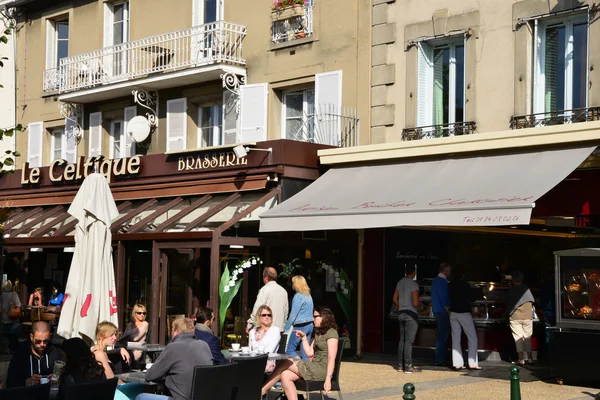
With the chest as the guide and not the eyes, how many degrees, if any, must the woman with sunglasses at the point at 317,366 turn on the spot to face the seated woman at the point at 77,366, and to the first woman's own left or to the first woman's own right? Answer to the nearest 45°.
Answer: approximately 45° to the first woman's own left

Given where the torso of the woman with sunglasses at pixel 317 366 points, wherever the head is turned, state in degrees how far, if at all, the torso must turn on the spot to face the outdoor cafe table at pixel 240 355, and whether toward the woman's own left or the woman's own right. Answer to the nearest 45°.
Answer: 0° — they already face it

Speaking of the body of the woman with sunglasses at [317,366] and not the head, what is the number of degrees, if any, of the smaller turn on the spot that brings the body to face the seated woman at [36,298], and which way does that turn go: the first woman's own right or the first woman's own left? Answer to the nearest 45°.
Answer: approximately 45° to the first woman's own right

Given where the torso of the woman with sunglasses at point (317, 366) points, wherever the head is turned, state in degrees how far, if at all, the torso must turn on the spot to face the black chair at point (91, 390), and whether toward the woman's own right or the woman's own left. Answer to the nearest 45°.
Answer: approximately 45° to the woman's own left

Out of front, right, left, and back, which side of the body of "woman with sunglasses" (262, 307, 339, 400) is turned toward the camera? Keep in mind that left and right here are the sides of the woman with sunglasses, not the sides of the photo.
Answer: left

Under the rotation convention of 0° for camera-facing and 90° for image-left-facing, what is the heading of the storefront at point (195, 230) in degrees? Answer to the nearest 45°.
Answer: approximately 45°

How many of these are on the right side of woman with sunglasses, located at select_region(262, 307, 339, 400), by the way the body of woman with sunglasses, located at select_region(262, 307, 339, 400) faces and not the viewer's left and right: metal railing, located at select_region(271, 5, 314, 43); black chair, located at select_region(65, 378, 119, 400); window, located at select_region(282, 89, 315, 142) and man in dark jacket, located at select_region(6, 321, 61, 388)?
2

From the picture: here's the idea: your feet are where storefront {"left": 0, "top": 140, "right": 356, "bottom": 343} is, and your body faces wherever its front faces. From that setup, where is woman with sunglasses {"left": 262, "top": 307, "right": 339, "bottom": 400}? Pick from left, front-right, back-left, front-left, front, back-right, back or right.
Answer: front-left

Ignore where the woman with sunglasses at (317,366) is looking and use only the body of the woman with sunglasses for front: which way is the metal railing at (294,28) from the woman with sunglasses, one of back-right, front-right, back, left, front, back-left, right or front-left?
right

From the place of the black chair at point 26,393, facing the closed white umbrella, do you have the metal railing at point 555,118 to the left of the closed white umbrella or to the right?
right
